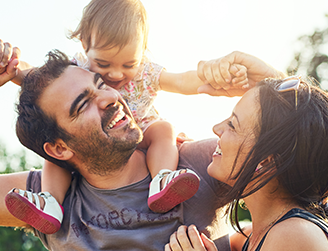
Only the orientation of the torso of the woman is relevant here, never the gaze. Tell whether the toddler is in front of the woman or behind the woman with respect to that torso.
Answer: in front

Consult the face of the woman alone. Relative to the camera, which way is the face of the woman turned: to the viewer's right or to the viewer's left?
to the viewer's left

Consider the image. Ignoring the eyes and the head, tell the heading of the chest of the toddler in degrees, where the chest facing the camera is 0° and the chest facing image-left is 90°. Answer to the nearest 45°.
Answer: approximately 0°

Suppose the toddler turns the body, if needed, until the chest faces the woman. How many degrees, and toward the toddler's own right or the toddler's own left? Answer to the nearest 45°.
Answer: approximately 45° to the toddler's own left

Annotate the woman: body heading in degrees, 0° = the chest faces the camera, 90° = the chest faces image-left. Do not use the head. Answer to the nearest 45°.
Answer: approximately 90°

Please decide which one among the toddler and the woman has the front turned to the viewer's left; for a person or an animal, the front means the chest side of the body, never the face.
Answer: the woman
